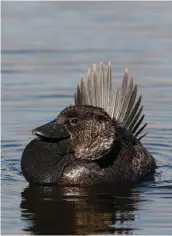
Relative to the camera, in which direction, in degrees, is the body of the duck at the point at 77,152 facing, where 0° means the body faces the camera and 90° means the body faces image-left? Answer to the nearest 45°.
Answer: approximately 45°
